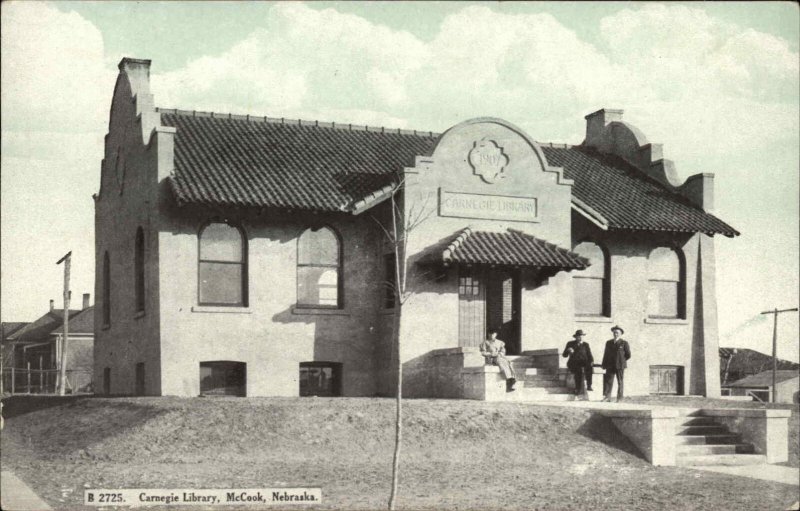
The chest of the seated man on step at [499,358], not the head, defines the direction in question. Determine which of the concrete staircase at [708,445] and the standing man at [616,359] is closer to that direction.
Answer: the concrete staircase

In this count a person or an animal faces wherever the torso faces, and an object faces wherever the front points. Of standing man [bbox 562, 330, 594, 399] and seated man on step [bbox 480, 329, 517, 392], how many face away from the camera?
0

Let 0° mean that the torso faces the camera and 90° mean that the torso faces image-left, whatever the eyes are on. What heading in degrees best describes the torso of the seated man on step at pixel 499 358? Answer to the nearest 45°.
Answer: approximately 315°

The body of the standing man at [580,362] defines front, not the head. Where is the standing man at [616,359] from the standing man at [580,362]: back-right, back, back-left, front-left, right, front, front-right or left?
back-left

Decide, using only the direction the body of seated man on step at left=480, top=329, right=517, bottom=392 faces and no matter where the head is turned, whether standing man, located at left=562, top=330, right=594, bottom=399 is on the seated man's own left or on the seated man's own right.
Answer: on the seated man's own left

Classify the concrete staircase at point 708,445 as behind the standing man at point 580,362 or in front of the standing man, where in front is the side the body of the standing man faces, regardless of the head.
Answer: in front

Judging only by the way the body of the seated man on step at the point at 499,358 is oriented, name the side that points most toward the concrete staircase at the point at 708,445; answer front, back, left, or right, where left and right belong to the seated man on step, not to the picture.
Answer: front
